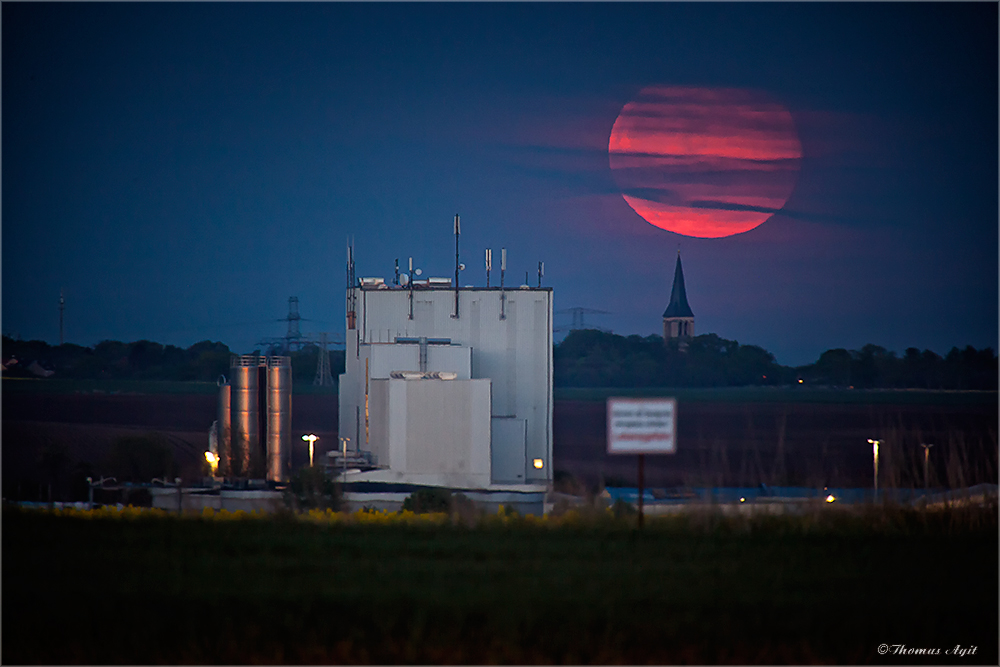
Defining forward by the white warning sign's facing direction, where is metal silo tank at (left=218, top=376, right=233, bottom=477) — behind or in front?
behind

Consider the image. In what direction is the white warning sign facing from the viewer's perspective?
toward the camera

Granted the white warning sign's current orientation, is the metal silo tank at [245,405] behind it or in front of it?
behind

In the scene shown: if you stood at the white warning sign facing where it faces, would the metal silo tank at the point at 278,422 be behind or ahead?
behind
